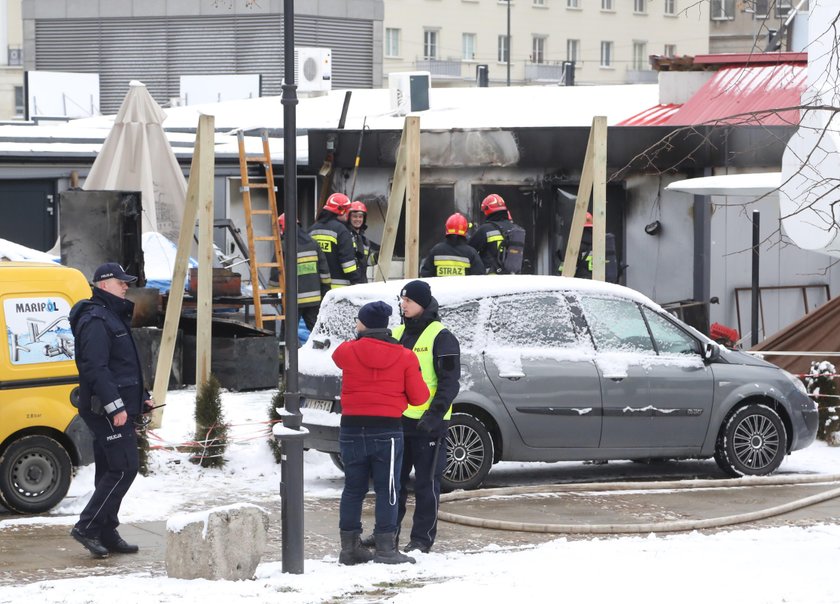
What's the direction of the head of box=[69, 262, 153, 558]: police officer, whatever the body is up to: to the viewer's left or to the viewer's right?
to the viewer's right

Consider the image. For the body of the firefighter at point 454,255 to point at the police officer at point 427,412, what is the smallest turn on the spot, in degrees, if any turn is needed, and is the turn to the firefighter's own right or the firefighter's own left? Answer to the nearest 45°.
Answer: approximately 180°

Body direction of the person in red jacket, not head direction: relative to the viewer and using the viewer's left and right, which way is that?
facing away from the viewer

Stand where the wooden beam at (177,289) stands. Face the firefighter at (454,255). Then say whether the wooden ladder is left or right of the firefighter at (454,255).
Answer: left

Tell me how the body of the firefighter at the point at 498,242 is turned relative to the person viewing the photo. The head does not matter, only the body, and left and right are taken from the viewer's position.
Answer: facing away from the viewer and to the left of the viewer

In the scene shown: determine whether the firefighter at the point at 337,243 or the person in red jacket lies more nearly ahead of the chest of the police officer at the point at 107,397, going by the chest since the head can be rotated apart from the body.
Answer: the person in red jacket

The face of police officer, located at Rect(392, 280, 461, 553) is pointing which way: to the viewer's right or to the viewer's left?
to the viewer's left

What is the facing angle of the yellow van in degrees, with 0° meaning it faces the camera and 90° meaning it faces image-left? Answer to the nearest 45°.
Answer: approximately 90°

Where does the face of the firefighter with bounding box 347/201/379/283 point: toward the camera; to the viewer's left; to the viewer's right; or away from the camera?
toward the camera

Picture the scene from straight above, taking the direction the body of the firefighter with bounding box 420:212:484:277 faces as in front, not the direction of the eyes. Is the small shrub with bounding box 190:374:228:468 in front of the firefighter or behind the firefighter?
behind

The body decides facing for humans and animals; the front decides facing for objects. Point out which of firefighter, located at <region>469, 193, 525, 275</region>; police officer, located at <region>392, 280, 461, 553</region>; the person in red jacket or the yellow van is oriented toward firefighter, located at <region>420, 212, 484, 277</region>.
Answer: the person in red jacket

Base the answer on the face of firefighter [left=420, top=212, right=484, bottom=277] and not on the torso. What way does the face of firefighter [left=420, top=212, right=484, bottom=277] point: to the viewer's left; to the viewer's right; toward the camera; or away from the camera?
away from the camera

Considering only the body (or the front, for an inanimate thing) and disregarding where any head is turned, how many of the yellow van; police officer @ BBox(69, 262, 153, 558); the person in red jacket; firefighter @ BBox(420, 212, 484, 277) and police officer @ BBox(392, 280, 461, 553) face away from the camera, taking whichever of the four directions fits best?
2

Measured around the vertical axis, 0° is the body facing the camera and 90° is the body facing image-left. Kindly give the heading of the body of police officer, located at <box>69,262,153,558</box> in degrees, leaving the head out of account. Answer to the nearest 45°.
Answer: approximately 270°

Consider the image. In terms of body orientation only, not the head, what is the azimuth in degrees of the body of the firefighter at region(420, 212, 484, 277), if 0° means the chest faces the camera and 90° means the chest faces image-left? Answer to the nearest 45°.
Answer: approximately 180°

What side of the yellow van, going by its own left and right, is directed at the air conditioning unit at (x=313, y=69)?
right

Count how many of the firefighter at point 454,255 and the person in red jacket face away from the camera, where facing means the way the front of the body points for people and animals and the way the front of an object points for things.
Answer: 2
